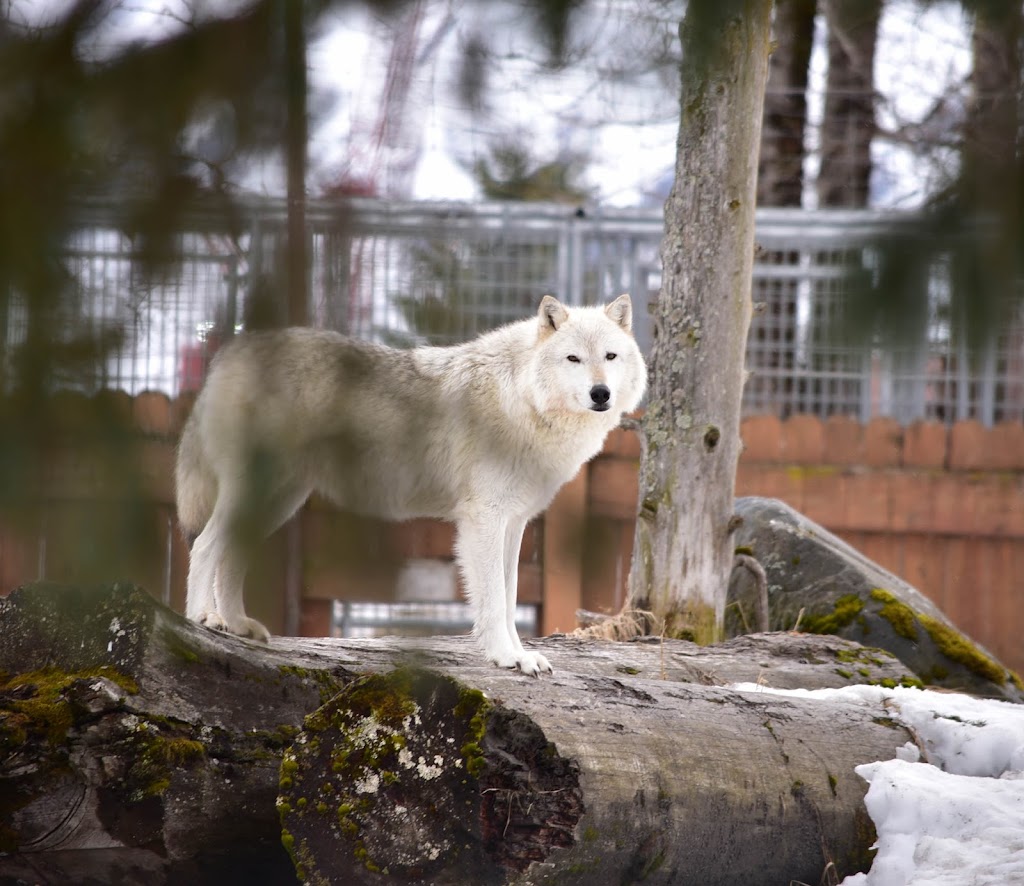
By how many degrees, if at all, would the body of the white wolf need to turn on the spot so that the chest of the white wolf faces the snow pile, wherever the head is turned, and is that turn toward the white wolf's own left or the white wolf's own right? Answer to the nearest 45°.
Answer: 0° — it already faces it

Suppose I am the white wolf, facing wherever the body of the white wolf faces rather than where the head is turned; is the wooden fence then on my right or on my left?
on my left

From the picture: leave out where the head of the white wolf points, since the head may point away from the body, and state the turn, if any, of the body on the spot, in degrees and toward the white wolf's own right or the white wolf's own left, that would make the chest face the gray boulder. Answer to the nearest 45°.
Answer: approximately 45° to the white wolf's own left

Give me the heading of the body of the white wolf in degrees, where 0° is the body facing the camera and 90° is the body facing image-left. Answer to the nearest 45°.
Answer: approximately 270°
